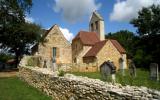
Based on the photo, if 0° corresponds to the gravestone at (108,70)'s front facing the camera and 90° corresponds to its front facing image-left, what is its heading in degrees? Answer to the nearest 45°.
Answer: approximately 45°

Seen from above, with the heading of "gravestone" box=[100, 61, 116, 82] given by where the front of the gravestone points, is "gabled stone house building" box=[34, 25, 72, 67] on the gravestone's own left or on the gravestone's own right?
on the gravestone's own right

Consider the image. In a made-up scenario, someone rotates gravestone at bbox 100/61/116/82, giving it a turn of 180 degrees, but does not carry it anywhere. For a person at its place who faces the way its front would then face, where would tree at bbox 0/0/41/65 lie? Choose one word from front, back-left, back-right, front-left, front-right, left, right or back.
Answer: left

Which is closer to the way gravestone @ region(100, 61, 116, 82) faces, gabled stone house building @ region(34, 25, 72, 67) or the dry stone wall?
the dry stone wall

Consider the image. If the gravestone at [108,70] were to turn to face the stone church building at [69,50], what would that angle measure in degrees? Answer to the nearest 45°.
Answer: approximately 135° to its right
